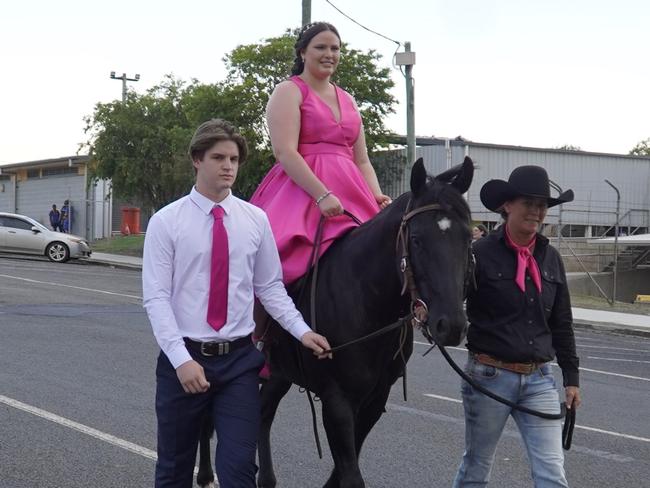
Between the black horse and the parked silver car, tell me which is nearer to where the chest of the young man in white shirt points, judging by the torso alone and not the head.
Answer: the black horse

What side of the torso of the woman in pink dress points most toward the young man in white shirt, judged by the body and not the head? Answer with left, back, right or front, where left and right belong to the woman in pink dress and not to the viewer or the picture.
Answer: right

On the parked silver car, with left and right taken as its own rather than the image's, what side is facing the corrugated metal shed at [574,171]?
front

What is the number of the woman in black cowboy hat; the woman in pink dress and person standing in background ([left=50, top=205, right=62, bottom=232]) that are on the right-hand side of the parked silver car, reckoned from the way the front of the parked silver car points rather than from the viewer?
2

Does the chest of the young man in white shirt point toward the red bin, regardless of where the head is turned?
no

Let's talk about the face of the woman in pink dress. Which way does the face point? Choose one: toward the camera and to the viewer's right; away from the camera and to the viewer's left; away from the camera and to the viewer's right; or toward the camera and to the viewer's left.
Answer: toward the camera and to the viewer's right

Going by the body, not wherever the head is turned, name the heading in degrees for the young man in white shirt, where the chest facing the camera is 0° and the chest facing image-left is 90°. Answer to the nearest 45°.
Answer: approximately 315°

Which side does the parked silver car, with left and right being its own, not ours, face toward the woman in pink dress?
right

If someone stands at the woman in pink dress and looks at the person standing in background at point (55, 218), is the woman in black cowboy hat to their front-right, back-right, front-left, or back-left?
back-right

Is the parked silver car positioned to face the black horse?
no

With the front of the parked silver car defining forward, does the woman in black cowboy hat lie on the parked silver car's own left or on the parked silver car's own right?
on the parked silver car's own right

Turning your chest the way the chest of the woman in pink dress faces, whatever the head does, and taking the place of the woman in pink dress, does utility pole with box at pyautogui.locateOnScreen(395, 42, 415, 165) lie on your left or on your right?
on your left

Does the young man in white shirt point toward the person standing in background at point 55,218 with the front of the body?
no
